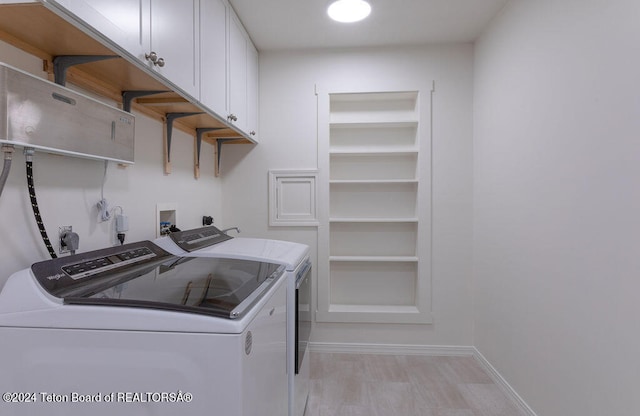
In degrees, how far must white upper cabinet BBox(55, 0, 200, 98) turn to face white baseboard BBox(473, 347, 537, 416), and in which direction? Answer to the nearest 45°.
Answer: approximately 45° to its left

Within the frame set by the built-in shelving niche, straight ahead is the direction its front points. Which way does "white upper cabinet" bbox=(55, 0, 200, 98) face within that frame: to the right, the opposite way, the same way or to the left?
to the left

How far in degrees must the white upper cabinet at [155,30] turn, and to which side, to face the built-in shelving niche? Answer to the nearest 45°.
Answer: approximately 90° to its left

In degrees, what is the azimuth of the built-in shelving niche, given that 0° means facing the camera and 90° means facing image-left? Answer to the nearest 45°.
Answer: approximately 0°

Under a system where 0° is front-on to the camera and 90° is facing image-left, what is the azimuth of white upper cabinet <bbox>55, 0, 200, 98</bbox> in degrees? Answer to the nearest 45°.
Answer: approximately 315°
